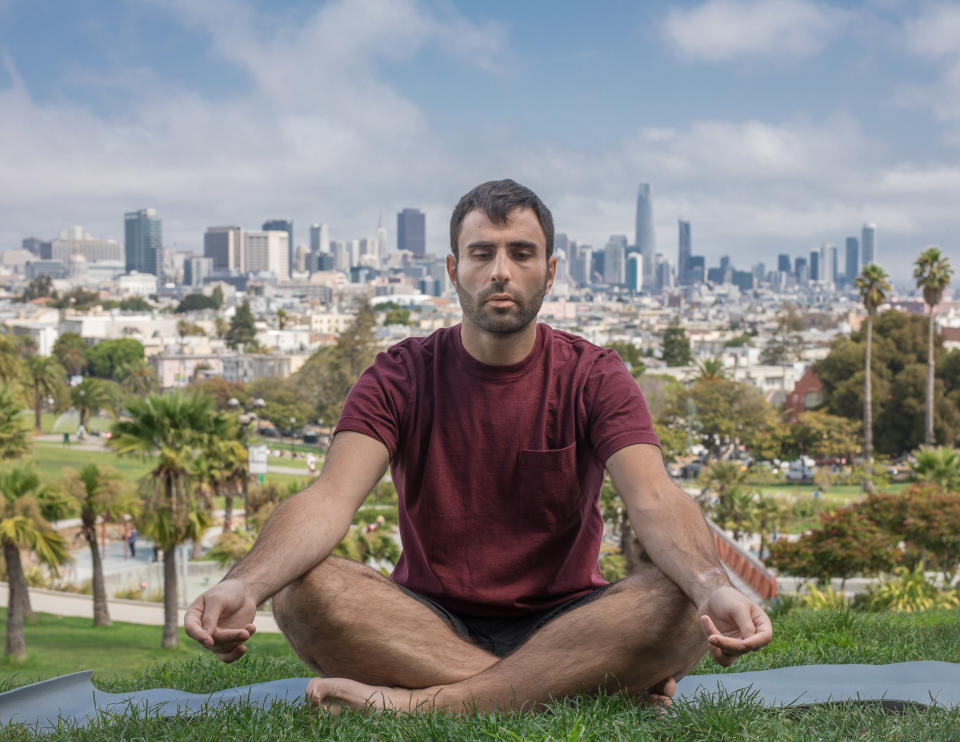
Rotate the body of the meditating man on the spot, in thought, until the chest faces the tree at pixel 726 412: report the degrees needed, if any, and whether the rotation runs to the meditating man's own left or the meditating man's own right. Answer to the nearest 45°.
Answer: approximately 180°

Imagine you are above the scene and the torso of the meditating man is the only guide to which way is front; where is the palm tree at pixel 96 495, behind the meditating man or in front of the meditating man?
behind

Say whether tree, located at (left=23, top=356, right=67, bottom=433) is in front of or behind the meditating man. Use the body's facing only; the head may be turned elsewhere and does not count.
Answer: behind

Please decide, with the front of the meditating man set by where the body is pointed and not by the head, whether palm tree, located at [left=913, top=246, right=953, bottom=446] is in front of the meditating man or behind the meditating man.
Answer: behind

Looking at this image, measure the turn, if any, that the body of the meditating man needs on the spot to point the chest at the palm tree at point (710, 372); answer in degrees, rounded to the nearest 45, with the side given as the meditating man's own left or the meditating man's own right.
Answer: approximately 180°

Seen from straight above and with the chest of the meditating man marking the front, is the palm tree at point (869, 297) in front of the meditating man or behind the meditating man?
behind

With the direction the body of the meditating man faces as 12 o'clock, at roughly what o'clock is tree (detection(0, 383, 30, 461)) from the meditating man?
The tree is roughly at 5 o'clock from the meditating man.

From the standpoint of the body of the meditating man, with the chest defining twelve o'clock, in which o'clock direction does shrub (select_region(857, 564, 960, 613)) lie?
The shrub is roughly at 7 o'clock from the meditating man.

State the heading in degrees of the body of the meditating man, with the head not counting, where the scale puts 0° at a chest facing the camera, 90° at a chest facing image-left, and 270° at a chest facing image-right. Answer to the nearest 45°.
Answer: approximately 0°
